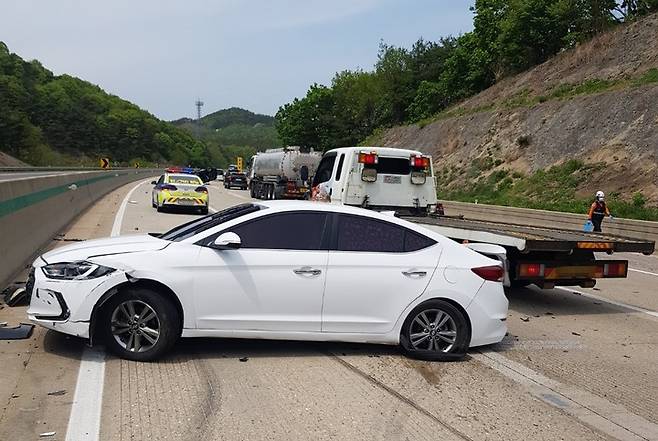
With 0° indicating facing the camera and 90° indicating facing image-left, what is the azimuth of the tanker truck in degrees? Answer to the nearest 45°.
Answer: approximately 135°

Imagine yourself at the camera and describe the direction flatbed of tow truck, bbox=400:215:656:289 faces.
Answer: facing away from the viewer and to the left of the viewer

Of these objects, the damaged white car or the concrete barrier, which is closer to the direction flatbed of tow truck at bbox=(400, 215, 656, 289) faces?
the concrete barrier

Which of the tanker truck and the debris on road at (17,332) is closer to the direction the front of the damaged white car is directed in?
the debris on road

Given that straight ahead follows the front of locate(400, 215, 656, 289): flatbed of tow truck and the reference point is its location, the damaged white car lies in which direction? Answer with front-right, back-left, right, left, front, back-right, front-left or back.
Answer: left

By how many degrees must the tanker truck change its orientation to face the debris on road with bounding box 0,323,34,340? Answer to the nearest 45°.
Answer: approximately 135° to its left

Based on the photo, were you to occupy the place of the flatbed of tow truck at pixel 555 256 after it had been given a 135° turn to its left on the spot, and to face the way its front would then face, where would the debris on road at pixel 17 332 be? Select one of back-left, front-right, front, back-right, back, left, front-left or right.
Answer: front-right

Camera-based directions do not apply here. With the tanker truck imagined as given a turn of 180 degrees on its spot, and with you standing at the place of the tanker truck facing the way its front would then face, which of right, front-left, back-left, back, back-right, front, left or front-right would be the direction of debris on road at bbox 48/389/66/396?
front-right

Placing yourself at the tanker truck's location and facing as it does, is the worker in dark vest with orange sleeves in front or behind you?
behind

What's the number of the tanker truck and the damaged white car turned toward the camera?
0

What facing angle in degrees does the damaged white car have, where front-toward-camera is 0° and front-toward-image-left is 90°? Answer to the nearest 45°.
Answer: approximately 90°

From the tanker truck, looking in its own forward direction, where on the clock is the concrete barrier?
The concrete barrier is roughly at 8 o'clock from the tanker truck.

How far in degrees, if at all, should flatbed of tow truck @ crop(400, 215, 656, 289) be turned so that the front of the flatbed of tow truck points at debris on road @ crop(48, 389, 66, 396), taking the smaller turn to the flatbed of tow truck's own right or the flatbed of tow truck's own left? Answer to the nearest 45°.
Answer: approximately 90° to the flatbed of tow truck's own left

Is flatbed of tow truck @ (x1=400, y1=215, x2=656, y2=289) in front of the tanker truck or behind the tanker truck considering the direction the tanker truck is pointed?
behind
